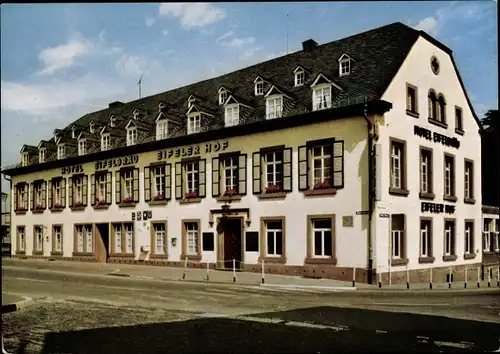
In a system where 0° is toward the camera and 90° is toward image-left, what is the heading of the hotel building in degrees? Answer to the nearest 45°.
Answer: approximately 45°
